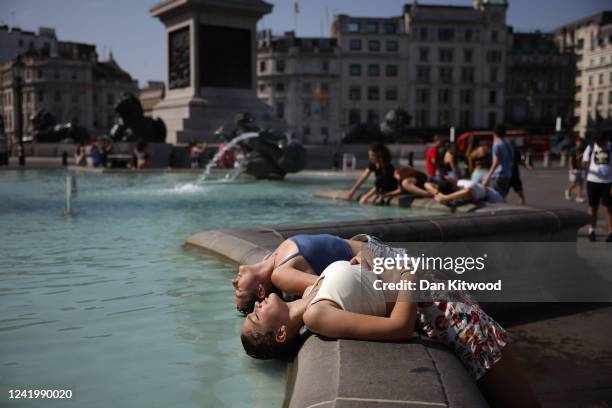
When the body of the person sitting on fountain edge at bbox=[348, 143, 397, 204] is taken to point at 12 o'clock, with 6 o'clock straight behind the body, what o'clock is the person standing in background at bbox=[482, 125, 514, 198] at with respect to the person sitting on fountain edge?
The person standing in background is roughly at 8 o'clock from the person sitting on fountain edge.
